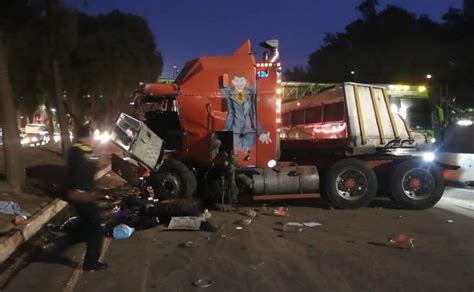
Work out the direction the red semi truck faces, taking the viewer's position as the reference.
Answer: facing to the left of the viewer

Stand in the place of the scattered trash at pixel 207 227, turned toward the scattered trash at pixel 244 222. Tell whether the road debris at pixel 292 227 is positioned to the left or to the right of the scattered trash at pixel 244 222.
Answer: right

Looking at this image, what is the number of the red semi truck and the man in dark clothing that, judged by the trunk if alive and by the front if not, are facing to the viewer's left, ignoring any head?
1

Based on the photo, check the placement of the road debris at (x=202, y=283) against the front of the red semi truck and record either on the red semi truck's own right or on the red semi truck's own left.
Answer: on the red semi truck's own left

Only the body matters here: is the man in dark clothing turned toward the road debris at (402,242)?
yes

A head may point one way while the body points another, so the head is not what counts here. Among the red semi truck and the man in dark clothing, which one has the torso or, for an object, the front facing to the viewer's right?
the man in dark clothing

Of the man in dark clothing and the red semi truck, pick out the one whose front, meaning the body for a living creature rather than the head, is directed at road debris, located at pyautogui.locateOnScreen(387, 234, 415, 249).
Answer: the man in dark clothing

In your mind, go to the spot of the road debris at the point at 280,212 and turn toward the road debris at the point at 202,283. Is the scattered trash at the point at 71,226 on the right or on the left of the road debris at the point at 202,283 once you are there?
right

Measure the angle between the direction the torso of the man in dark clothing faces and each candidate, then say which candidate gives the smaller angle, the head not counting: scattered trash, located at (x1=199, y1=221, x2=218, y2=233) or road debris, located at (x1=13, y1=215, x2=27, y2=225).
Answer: the scattered trash

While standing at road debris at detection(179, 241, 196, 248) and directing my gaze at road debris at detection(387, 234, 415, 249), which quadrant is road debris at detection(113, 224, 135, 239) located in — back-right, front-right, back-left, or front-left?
back-left

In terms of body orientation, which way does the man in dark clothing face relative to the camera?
to the viewer's right

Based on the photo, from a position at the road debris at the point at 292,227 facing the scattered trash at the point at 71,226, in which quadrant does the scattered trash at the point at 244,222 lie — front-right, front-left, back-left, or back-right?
front-right

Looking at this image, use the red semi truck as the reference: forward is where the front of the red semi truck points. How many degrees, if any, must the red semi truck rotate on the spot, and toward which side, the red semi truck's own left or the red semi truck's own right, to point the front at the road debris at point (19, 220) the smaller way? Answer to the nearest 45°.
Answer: approximately 45° to the red semi truck's own left
